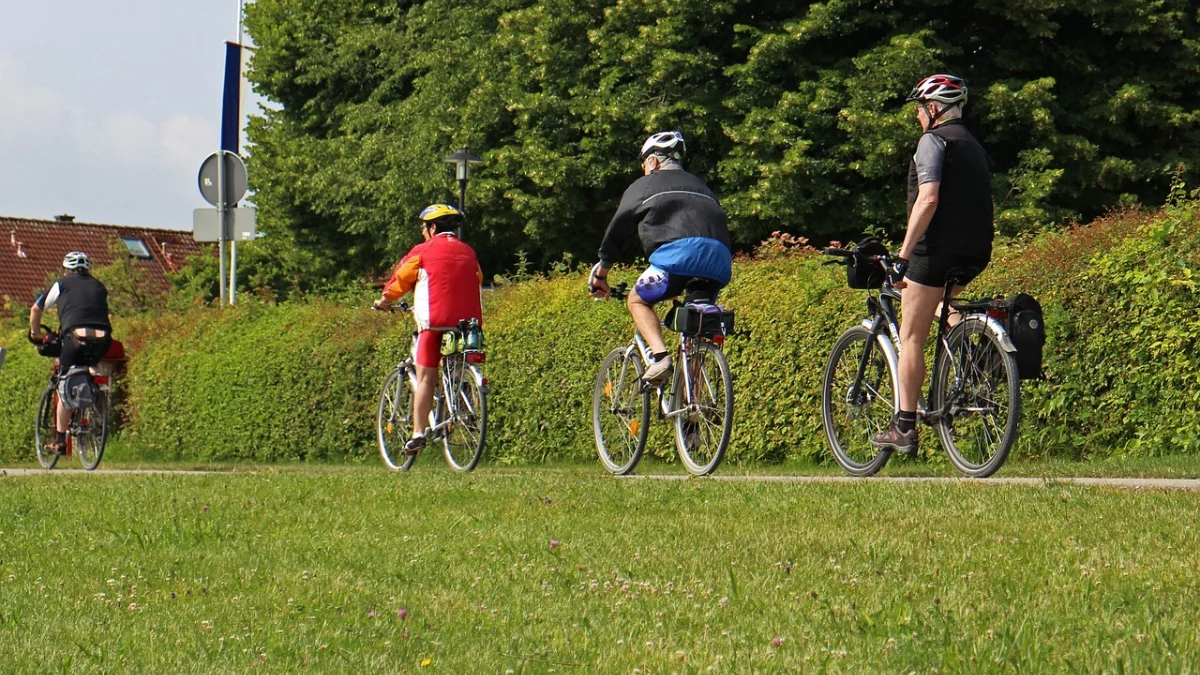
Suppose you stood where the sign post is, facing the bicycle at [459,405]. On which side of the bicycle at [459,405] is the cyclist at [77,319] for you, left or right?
right

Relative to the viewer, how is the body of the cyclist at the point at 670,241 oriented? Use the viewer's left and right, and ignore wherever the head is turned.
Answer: facing away from the viewer and to the left of the viewer

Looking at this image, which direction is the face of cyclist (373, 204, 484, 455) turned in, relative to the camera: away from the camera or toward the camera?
away from the camera

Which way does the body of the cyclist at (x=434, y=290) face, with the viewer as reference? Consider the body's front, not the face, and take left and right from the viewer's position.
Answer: facing away from the viewer and to the left of the viewer

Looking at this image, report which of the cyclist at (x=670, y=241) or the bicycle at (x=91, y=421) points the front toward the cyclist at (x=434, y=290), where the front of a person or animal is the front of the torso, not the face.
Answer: the cyclist at (x=670, y=241)

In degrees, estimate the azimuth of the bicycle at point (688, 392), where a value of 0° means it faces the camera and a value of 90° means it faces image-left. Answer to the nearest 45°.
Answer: approximately 135°

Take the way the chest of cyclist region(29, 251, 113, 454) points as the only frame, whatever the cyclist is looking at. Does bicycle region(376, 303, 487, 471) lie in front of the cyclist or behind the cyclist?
behind

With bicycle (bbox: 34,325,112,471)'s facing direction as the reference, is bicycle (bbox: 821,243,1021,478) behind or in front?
behind

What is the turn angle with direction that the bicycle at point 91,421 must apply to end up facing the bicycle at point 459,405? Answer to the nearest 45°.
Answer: approximately 180°

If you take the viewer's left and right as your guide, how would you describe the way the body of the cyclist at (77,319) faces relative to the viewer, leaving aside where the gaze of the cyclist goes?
facing away from the viewer and to the left of the viewer
